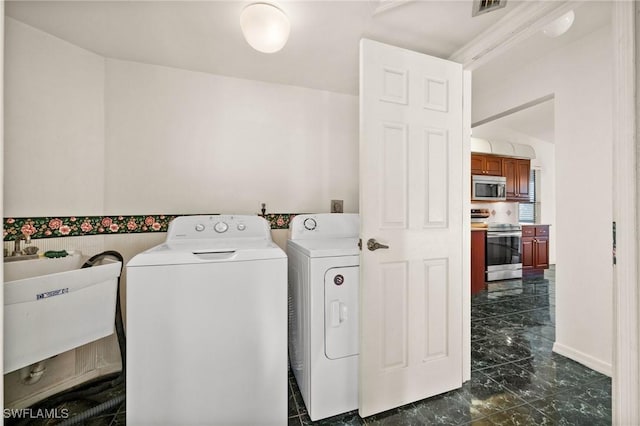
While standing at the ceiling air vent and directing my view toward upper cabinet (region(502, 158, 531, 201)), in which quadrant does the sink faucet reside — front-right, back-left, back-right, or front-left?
back-left

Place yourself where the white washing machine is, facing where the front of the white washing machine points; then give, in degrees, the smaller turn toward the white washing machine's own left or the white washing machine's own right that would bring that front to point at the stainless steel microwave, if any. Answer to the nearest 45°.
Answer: approximately 90° to the white washing machine's own left

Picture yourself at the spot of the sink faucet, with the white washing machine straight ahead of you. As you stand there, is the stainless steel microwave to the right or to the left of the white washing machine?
left

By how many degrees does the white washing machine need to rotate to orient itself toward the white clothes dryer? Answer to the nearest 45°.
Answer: approximately 90° to its left

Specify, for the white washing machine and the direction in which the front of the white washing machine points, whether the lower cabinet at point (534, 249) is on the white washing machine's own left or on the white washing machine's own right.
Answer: on the white washing machine's own left

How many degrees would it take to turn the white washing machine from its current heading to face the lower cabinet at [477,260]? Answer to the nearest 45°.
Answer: approximately 90° to its left

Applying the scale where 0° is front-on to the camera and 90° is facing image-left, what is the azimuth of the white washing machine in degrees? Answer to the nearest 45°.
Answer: approximately 0°

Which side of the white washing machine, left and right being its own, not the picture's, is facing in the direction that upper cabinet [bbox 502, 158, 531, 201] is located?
left
